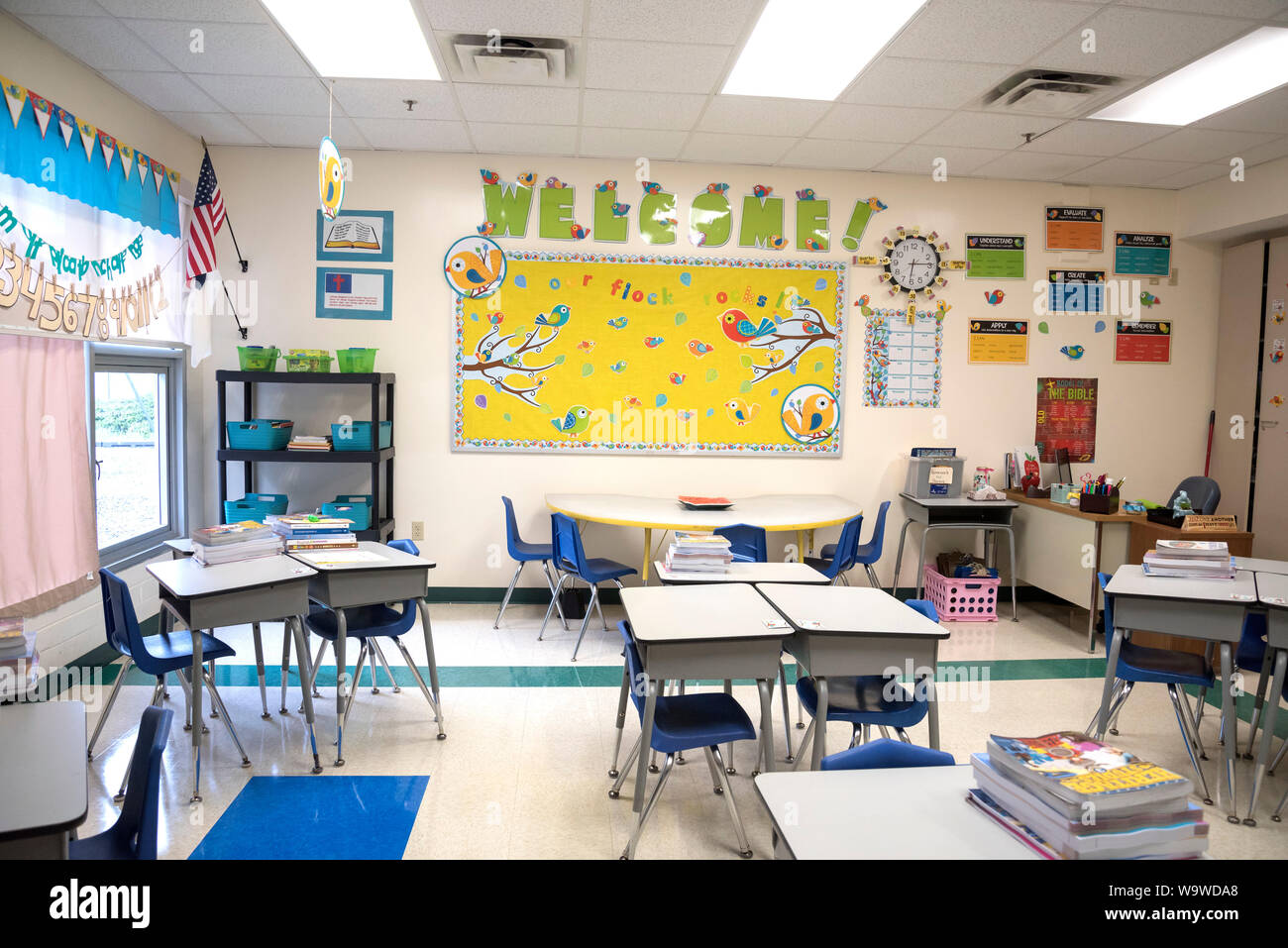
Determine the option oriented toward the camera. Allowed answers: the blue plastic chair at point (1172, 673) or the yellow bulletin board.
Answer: the yellow bulletin board

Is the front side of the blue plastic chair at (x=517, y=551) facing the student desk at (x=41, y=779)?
no

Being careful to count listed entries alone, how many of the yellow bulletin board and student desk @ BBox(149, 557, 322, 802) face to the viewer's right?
0

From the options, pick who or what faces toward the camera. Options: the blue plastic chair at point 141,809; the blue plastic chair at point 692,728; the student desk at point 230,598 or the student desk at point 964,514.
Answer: the student desk at point 964,514

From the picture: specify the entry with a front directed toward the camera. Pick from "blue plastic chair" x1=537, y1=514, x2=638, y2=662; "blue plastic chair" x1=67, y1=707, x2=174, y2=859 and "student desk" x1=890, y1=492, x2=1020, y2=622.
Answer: the student desk

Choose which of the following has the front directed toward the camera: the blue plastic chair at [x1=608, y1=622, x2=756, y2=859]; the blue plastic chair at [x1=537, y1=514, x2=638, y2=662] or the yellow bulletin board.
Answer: the yellow bulletin board

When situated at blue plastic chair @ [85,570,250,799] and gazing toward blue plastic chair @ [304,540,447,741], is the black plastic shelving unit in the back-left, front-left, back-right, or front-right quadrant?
front-left

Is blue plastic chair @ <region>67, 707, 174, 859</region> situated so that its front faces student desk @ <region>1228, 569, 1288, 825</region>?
no

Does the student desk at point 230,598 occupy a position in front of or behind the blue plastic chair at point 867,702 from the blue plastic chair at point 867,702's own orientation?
in front

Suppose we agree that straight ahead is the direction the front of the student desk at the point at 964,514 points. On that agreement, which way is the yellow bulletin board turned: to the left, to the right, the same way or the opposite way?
the same way

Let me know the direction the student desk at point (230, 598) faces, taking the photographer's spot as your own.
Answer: facing to the left of the viewer

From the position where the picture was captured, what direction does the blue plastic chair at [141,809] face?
facing to the left of the viewer

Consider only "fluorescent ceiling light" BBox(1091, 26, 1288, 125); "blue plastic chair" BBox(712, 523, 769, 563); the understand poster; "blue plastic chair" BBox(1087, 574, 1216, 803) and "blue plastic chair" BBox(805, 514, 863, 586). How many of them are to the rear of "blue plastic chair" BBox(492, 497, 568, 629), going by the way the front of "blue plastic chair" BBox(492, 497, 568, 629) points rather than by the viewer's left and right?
0

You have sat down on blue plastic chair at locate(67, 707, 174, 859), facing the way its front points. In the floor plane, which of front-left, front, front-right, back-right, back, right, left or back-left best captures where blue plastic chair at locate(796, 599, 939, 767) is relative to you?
back
